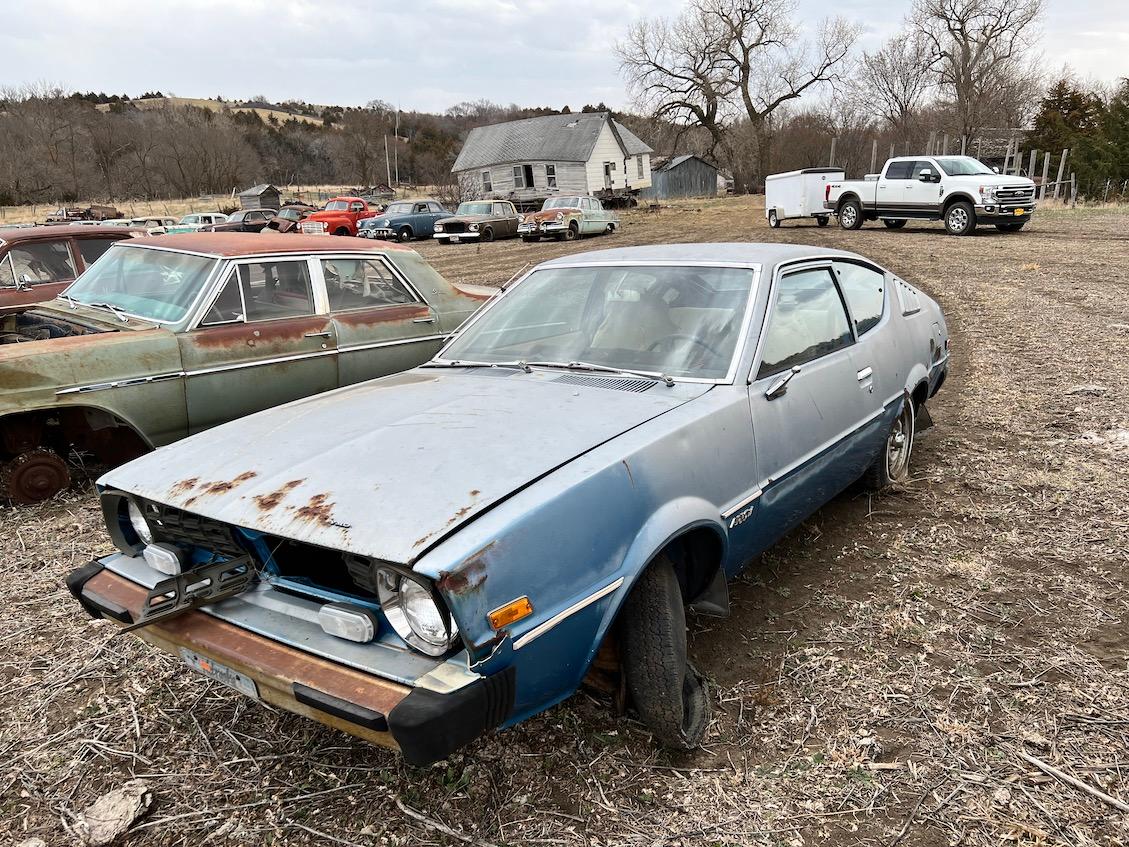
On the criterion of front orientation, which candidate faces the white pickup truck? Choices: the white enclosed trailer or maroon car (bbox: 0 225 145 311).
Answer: the white enclosed trailer

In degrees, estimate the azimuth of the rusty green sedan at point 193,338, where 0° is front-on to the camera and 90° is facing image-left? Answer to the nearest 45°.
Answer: approximately 45°

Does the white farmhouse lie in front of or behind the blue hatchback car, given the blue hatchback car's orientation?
behind

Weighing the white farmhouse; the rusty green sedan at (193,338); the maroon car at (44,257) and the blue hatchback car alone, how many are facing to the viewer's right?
0

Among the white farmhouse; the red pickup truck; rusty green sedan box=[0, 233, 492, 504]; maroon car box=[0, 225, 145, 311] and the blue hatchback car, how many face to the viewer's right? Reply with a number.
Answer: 0

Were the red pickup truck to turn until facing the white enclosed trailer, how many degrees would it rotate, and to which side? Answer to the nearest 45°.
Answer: approximately 90° to its left

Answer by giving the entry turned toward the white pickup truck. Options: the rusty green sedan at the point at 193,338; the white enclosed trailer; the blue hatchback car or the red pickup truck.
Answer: the white enclosed trailer

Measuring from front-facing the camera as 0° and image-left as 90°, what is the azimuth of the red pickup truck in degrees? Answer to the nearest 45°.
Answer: approximately 45°

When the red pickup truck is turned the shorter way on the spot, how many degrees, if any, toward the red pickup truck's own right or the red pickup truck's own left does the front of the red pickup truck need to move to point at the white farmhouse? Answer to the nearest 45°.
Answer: approximately 180°

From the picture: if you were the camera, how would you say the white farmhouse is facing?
facing the viewer and to the left of the viewer

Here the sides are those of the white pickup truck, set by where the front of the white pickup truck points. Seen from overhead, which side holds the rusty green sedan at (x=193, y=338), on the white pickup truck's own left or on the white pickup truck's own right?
on the white pickup truck's own right

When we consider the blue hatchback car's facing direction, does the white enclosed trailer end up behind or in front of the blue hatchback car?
behind

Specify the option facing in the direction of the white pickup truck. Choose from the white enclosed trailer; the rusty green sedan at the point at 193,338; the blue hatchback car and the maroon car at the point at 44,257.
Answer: the white enclosed trailer

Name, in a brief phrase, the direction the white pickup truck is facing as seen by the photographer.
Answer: facing the viewer and to the right of the viewer
